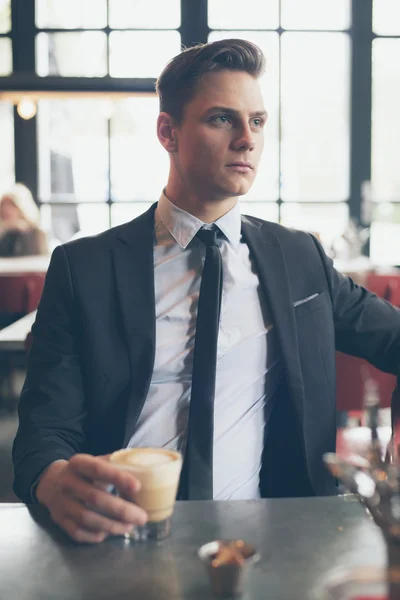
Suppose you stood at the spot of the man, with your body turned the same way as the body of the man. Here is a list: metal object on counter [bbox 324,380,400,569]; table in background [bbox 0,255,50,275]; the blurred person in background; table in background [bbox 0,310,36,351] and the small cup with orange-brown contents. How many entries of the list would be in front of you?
2

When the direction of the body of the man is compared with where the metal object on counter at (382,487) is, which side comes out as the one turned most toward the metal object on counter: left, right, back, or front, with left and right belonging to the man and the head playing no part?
front

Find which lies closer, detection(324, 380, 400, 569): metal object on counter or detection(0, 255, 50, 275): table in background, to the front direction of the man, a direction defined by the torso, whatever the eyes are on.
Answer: the metal object on counter

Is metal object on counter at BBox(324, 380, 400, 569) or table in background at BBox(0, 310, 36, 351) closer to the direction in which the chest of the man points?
the metal object on counter

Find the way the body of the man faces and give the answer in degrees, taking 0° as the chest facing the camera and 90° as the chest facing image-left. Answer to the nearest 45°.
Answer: approximately 0°

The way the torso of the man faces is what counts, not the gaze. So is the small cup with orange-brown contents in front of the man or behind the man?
in front

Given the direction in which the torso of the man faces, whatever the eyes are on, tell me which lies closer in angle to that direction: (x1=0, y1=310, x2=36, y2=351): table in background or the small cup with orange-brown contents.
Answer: the small cup with orange-brown contents

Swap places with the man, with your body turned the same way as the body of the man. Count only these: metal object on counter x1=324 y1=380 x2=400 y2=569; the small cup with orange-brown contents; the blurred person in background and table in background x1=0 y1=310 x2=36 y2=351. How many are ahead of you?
2

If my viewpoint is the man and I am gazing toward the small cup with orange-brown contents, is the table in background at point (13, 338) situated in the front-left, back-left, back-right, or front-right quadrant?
back-right

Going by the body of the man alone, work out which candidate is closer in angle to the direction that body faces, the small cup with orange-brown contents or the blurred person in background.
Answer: the small cup with orange-brown contents

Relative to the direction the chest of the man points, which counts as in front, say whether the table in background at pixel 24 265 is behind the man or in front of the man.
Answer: behind

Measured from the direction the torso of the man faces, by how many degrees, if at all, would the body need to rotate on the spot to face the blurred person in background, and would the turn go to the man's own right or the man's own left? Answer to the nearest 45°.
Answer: approximately 180°
